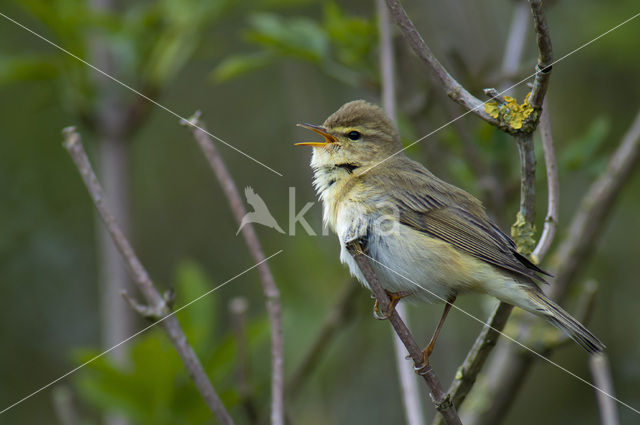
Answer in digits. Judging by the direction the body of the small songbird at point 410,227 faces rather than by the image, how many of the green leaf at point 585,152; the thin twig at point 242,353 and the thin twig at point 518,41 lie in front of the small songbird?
1

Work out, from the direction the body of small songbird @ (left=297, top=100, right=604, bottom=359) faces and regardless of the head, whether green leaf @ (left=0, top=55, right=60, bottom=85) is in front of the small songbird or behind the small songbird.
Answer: in front

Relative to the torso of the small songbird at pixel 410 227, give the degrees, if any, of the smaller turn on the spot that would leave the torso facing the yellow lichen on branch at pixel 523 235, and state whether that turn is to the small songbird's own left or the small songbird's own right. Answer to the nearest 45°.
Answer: approximately 135° to the small songbird's own left

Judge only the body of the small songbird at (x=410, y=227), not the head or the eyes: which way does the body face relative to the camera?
to the viewer's left

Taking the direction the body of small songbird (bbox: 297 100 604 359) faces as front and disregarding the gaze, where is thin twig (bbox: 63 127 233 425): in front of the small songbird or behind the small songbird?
in front

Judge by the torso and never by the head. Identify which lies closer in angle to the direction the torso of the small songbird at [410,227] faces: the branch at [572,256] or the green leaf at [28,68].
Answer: the green leaf
